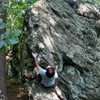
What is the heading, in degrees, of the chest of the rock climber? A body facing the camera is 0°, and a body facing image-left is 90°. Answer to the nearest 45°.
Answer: approximately 180°
